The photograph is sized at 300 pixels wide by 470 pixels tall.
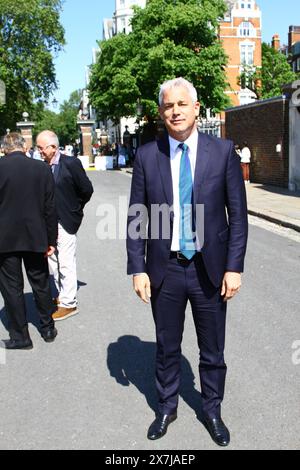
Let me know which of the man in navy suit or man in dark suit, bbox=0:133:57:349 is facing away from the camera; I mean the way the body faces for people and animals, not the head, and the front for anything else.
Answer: the man in dark suit

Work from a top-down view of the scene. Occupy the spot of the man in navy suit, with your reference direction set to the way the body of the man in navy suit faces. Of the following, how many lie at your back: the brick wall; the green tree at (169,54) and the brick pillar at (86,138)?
3

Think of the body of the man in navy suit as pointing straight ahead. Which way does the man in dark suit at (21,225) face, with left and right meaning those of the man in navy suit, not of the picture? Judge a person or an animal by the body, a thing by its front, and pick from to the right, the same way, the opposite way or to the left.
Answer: the opposite way

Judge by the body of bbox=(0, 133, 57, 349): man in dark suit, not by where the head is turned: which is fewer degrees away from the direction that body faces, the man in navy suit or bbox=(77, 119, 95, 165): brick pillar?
the brick pillar

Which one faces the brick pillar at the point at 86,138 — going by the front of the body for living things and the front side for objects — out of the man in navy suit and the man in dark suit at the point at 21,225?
the man in dark suit

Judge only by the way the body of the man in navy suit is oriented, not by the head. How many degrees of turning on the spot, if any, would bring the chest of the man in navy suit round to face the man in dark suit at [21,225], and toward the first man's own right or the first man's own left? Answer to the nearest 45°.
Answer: approximately 135° to the first man's own right

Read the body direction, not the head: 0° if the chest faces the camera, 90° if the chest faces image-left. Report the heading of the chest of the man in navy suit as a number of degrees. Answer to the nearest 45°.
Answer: approximately 0°

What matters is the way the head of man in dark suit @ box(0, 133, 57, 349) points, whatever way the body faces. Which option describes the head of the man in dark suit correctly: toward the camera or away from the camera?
away from the camera

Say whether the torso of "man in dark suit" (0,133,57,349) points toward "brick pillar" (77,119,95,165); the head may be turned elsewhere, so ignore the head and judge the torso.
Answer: yes

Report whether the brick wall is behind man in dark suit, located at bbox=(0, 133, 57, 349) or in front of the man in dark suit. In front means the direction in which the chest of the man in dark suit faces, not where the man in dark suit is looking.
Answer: in front

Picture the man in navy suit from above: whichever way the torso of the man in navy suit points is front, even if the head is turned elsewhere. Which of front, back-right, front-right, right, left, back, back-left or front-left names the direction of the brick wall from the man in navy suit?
back

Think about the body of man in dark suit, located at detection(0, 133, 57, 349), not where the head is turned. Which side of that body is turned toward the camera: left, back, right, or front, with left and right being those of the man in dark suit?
back
